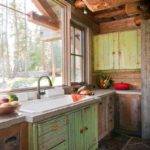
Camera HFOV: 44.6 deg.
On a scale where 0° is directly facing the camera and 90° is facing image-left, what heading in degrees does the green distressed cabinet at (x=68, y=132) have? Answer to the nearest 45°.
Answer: approximately 315°

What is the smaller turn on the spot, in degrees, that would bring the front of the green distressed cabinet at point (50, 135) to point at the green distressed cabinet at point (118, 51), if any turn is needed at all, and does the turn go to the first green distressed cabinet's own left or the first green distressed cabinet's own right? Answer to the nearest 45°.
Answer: approximately 90° to the first green distressed cabinet's own left

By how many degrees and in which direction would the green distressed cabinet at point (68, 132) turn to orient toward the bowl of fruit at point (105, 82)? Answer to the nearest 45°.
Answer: approximately 90° to its left

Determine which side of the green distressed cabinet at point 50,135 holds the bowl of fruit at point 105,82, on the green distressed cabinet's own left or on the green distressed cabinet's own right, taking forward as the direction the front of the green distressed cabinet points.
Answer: on the green distressed cabinet's own left

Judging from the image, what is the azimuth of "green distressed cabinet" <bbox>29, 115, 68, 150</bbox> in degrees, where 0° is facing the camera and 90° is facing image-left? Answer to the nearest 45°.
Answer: approximately 315°
